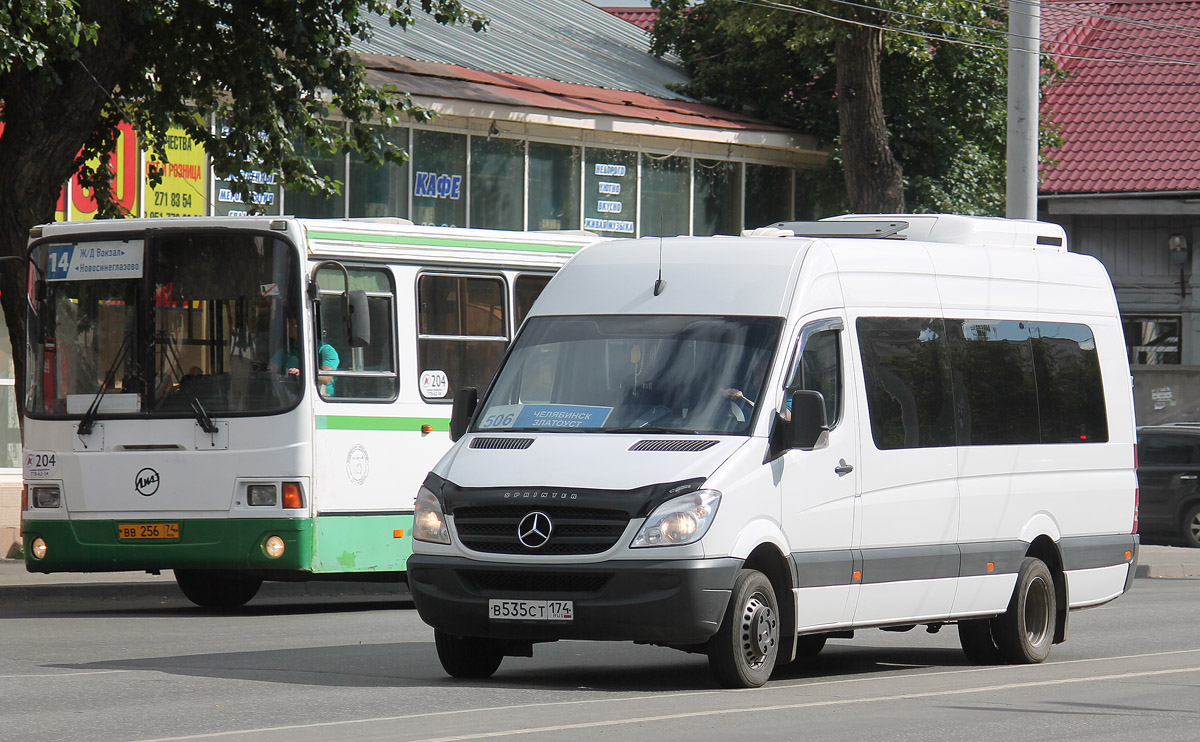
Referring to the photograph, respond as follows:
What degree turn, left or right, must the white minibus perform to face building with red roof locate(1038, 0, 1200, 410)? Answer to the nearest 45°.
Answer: approximately 135° to its right

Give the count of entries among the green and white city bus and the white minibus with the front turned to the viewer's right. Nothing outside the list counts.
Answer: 0

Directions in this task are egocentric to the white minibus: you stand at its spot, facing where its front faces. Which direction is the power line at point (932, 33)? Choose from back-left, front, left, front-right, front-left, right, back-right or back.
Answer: back-right

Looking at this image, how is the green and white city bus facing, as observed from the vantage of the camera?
facing the viewer and to the left of the viewer

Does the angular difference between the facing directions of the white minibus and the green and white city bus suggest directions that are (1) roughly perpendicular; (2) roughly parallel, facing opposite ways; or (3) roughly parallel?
roughly parallel

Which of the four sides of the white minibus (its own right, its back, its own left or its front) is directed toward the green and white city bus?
right

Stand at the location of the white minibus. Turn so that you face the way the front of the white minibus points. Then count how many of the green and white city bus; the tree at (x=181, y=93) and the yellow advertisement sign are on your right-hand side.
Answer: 3

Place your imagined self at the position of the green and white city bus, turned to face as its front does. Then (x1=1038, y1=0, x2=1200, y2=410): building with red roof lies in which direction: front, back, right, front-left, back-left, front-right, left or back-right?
back

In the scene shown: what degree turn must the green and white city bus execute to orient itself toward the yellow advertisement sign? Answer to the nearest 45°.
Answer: approximately 135° to its right

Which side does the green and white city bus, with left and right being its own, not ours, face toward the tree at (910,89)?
back

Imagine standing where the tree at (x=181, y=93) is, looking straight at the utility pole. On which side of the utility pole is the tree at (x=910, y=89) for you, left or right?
left

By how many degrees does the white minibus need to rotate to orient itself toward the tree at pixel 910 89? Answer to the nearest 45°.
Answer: approximately 135° to its right

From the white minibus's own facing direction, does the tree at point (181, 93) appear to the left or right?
on its right
